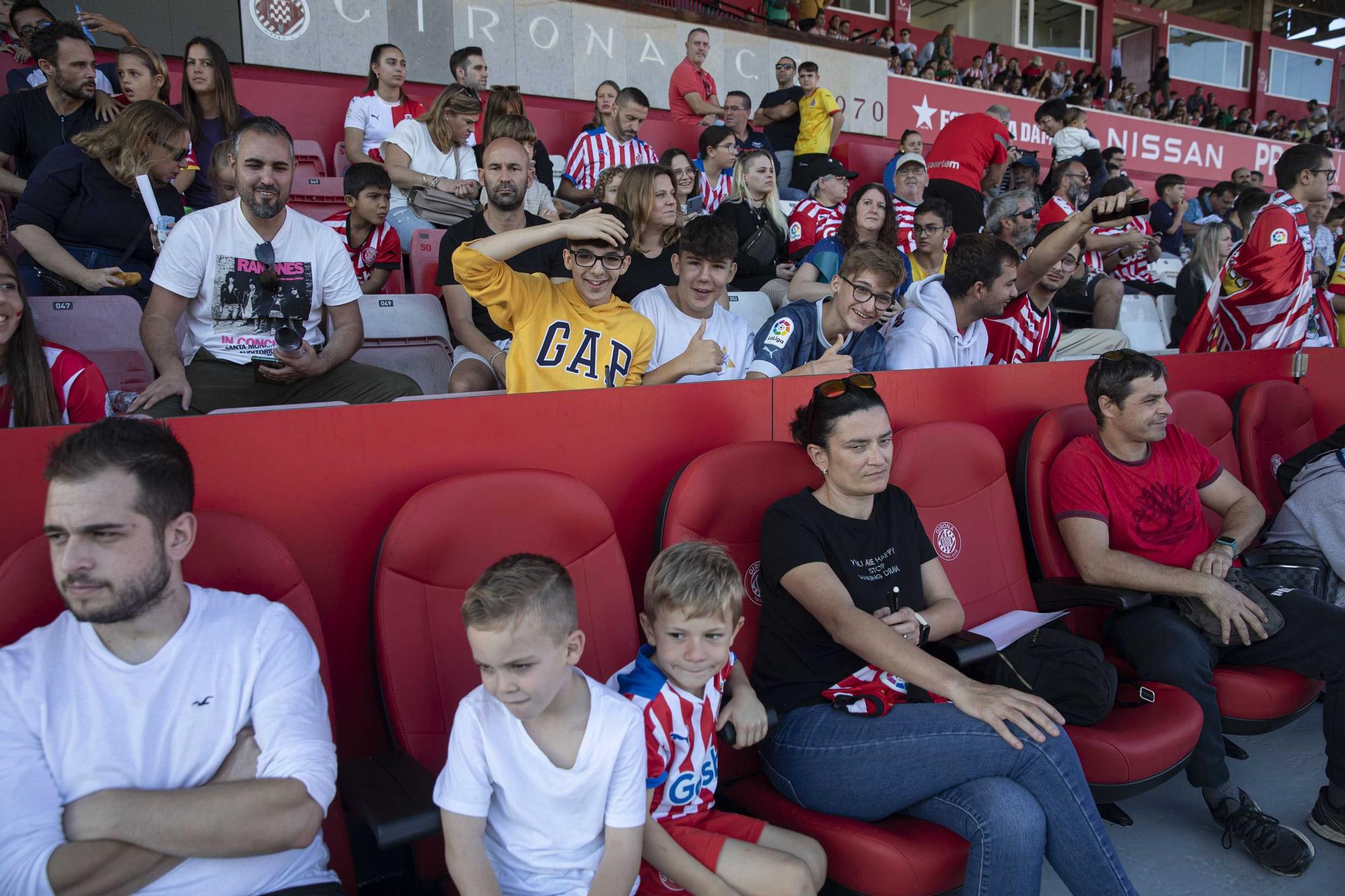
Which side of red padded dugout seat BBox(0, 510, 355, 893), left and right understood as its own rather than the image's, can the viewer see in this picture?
front

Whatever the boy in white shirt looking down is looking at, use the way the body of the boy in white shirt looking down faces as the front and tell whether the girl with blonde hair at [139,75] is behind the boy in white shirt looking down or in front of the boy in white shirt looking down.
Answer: behind

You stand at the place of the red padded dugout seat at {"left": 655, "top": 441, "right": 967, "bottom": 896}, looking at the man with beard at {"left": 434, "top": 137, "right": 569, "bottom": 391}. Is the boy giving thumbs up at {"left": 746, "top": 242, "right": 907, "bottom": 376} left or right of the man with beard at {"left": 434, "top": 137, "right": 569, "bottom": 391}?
right

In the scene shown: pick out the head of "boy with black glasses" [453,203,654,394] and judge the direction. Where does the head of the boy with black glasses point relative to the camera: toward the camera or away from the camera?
toward the camera

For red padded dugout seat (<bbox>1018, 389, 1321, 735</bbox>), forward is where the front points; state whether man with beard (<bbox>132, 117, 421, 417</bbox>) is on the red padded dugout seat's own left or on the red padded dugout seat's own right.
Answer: on the red padded dugout seat's own right

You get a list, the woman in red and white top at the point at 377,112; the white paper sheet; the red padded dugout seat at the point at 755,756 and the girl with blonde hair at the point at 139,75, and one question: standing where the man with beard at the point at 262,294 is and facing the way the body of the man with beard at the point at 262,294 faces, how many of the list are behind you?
2

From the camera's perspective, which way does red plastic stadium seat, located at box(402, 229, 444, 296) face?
toward the camera

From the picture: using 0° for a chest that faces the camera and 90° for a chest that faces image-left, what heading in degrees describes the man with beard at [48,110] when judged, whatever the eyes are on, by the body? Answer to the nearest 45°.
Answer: approximately 315°

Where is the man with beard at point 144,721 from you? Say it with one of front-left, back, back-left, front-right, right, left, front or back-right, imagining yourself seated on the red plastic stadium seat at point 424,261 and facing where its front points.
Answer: front

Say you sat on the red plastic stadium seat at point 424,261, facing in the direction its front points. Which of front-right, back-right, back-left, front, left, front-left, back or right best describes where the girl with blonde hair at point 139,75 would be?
right
